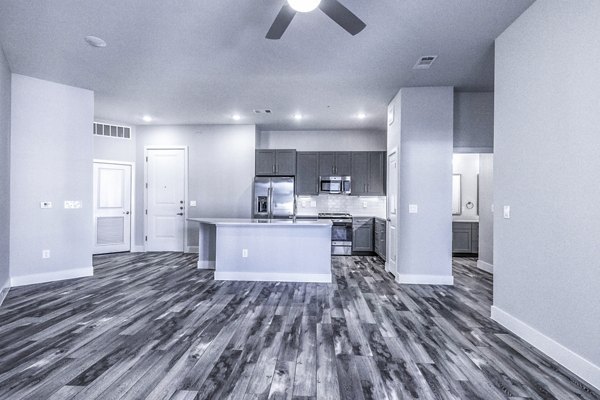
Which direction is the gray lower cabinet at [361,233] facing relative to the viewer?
toward the camera

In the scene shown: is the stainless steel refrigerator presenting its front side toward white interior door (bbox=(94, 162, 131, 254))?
no

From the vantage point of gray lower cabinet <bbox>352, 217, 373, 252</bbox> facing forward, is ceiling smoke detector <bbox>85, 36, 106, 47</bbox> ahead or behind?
ahead

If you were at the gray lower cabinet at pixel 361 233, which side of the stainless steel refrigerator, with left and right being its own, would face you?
left

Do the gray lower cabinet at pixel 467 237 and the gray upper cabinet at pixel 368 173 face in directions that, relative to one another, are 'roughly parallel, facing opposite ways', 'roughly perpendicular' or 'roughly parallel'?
roughly parallel

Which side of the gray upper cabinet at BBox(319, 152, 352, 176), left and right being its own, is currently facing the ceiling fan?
front

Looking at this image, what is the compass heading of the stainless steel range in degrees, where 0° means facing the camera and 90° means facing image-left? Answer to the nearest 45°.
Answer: approximately 0°

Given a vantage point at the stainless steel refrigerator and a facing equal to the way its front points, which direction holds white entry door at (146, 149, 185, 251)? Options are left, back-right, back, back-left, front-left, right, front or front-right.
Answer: right

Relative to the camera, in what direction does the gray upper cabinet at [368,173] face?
facing the viewer

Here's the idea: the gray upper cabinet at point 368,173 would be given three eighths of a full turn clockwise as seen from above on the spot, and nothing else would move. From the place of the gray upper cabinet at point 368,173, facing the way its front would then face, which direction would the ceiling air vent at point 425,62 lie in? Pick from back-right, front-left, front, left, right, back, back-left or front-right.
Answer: back-left

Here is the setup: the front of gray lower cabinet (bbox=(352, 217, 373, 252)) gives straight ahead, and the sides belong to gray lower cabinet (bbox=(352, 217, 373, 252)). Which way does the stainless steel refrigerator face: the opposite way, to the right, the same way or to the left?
the same way

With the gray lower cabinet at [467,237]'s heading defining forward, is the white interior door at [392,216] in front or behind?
in front

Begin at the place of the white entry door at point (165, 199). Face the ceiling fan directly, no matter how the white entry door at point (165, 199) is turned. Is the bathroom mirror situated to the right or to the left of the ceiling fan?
left

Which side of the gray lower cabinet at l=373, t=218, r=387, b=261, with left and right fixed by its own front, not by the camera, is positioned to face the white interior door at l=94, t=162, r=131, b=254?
front

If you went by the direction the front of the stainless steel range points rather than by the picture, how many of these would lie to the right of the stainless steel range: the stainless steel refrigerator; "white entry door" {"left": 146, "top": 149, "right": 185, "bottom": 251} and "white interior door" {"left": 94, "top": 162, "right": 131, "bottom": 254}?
3

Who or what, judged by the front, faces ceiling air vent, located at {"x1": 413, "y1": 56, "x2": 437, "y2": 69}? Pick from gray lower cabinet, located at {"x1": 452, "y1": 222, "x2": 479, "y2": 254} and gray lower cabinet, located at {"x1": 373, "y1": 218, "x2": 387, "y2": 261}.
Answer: gray lower cabinet, located at {"x1": 452, "y1": 222, "x2": 479, "y2": 254}

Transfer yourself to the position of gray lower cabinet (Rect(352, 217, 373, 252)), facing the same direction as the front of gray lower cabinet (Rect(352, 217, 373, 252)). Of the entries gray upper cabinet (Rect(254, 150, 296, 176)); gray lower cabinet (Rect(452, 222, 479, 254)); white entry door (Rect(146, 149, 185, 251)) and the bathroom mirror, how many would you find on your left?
2

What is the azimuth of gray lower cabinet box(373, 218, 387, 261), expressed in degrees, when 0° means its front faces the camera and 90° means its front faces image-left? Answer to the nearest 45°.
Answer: approximately 90°

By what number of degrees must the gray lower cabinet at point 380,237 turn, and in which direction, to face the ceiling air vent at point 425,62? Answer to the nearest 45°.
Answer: approximately 90° to its left
